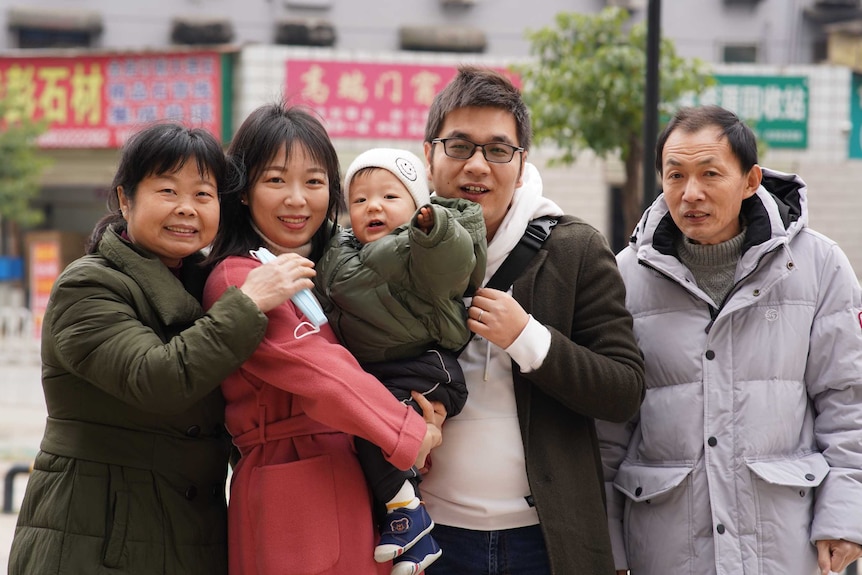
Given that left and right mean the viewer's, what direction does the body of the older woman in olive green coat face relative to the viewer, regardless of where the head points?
facing the viewer and to the right of the viewer

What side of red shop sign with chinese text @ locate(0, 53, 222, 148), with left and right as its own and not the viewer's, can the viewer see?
front

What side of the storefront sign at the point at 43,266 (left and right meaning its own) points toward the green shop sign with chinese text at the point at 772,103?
left

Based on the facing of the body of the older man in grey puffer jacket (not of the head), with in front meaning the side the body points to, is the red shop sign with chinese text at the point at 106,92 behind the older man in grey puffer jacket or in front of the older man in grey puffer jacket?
behind

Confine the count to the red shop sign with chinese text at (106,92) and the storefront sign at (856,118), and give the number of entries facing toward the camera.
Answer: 2

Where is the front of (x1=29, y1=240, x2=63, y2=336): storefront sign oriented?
toward the camera

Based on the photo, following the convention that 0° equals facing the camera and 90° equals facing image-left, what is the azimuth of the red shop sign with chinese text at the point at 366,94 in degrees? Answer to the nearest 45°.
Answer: approximately 0°

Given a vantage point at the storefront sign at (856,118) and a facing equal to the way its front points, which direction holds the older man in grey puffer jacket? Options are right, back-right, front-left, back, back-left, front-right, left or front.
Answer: front

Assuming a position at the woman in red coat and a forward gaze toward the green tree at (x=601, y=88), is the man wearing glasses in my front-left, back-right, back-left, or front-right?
front-right

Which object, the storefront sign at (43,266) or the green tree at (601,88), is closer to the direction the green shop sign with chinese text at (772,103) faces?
the green tree

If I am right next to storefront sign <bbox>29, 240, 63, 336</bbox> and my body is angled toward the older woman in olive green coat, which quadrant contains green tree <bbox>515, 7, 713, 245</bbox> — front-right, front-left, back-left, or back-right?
front-left

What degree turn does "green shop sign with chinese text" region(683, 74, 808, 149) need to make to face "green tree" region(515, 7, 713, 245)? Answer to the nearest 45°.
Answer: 0° — it already faces it

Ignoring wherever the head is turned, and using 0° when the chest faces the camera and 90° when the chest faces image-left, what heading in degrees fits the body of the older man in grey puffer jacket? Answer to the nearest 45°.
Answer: approximately 0°
